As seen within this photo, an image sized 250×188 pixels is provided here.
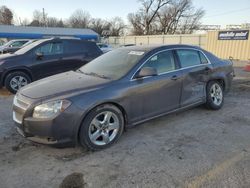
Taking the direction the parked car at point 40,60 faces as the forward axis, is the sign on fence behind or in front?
behind

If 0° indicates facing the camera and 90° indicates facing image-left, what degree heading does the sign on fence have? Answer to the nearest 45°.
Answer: approximately 0°

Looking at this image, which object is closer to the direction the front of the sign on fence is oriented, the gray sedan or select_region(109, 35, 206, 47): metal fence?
the gray sedan

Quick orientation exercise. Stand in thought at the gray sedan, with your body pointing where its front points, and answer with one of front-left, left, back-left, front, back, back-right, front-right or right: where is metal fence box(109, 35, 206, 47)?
back-right

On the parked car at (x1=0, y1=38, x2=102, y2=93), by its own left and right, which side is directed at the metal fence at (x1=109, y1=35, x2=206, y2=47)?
back

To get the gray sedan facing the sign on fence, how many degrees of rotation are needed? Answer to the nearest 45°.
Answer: approximately 180°

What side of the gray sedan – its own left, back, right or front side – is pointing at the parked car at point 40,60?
right
